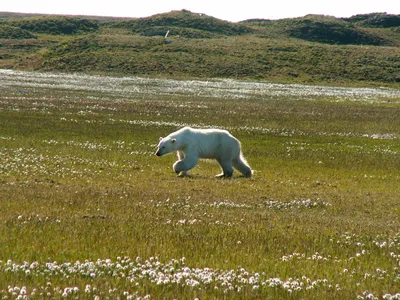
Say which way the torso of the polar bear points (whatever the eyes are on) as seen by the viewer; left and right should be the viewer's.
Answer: facing to the left of the viewer
